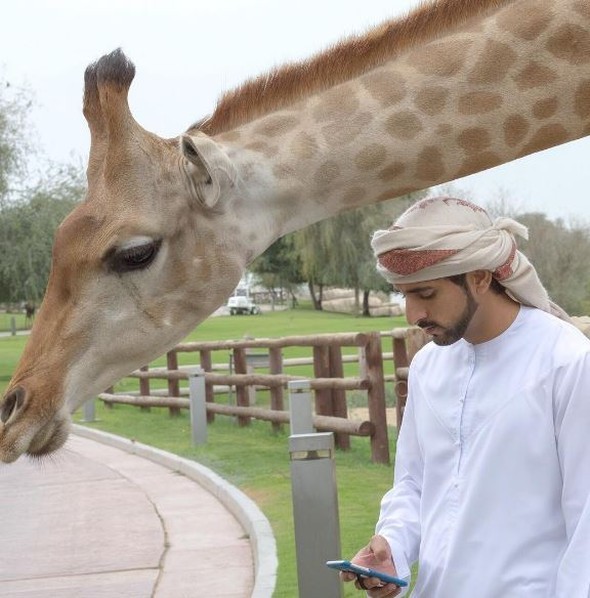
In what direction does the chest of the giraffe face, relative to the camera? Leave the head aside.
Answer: to the viewer's left

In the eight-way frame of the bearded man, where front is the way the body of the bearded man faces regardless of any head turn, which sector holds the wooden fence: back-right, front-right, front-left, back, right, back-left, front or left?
back-right

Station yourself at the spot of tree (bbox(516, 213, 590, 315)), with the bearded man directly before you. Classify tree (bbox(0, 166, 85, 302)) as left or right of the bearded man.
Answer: right

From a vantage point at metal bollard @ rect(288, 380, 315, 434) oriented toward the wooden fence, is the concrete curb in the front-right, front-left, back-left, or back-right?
back-left

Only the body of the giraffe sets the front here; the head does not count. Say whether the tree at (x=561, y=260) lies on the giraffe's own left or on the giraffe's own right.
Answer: on the giraffe's own right

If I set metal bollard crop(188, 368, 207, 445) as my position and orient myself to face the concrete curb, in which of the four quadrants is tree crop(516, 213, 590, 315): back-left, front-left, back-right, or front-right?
back-left

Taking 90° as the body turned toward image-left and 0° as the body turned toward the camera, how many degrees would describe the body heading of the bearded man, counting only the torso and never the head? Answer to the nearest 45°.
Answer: approximately 45°

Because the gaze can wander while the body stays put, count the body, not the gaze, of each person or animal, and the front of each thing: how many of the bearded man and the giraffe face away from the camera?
0

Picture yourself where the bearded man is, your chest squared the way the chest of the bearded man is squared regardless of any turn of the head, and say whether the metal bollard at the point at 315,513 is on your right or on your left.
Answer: on your right
